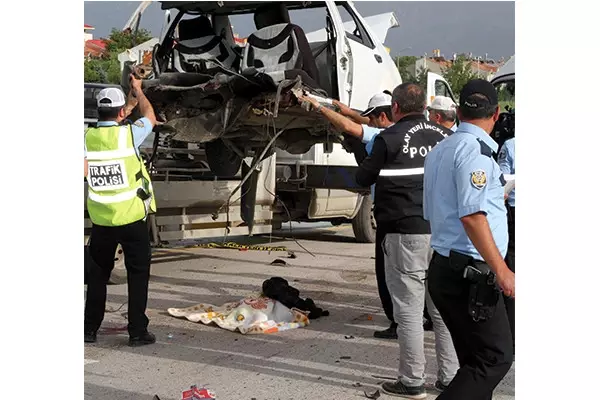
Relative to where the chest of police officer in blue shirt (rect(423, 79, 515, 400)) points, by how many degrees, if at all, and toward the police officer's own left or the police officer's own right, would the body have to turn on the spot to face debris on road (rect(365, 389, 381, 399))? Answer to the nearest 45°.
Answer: approximately 90° to the police officer's own left

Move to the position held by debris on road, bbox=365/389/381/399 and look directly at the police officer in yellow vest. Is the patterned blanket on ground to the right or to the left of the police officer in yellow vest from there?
right

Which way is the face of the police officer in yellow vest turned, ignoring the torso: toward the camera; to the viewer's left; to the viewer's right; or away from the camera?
away from the camera

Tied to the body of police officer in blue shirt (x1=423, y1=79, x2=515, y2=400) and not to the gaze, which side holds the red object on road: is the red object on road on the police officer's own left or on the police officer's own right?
on the police officer's own left

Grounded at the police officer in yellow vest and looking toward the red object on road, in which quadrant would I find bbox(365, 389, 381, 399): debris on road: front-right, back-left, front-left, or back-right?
front-left
